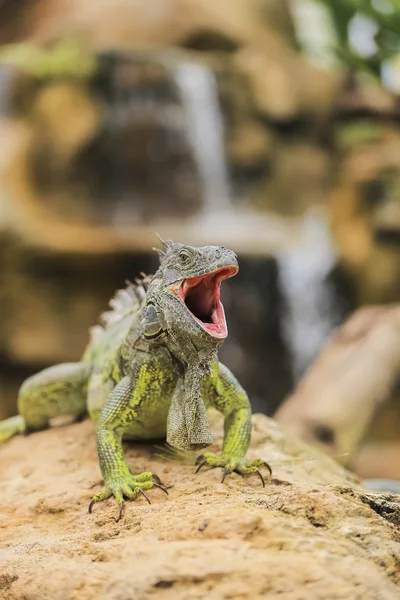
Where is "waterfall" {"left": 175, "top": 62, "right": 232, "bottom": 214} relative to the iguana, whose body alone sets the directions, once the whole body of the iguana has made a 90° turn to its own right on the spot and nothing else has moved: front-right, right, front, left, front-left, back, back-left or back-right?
back-right

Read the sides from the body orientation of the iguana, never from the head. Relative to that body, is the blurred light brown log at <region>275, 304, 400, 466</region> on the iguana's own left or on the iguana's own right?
on the iguana's own left

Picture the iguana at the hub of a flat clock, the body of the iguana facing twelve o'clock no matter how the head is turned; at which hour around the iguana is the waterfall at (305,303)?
The waterfall is roughly at 8 o'clock from the iguana.

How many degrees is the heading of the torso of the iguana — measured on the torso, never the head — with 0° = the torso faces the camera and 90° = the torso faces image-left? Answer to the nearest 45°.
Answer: approximately 315°

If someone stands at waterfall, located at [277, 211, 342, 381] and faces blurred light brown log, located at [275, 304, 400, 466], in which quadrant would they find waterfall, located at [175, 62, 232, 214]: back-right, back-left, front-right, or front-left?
back-right
